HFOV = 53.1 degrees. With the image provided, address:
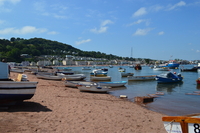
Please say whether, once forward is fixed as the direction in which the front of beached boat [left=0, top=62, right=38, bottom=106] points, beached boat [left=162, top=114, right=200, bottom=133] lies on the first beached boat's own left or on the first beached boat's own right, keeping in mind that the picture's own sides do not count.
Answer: on the first beached boat's own right

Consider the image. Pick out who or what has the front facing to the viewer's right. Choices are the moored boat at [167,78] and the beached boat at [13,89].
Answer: the beached boat

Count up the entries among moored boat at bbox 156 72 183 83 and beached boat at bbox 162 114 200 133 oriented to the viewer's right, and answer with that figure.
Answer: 0

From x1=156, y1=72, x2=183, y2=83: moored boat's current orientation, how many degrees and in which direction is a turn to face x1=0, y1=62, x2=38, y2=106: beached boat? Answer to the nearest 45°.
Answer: approximately 90° to its left

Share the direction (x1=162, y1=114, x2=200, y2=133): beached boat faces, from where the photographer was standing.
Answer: facing away from the viewer

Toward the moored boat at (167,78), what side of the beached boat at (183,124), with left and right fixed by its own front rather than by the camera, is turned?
front

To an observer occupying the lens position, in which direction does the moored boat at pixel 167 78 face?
facing to the left of the viewer

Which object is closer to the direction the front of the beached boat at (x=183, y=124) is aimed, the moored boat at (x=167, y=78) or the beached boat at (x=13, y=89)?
the moored boat

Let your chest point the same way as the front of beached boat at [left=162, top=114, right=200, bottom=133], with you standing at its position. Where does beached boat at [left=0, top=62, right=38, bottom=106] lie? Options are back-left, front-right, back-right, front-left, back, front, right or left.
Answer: left
